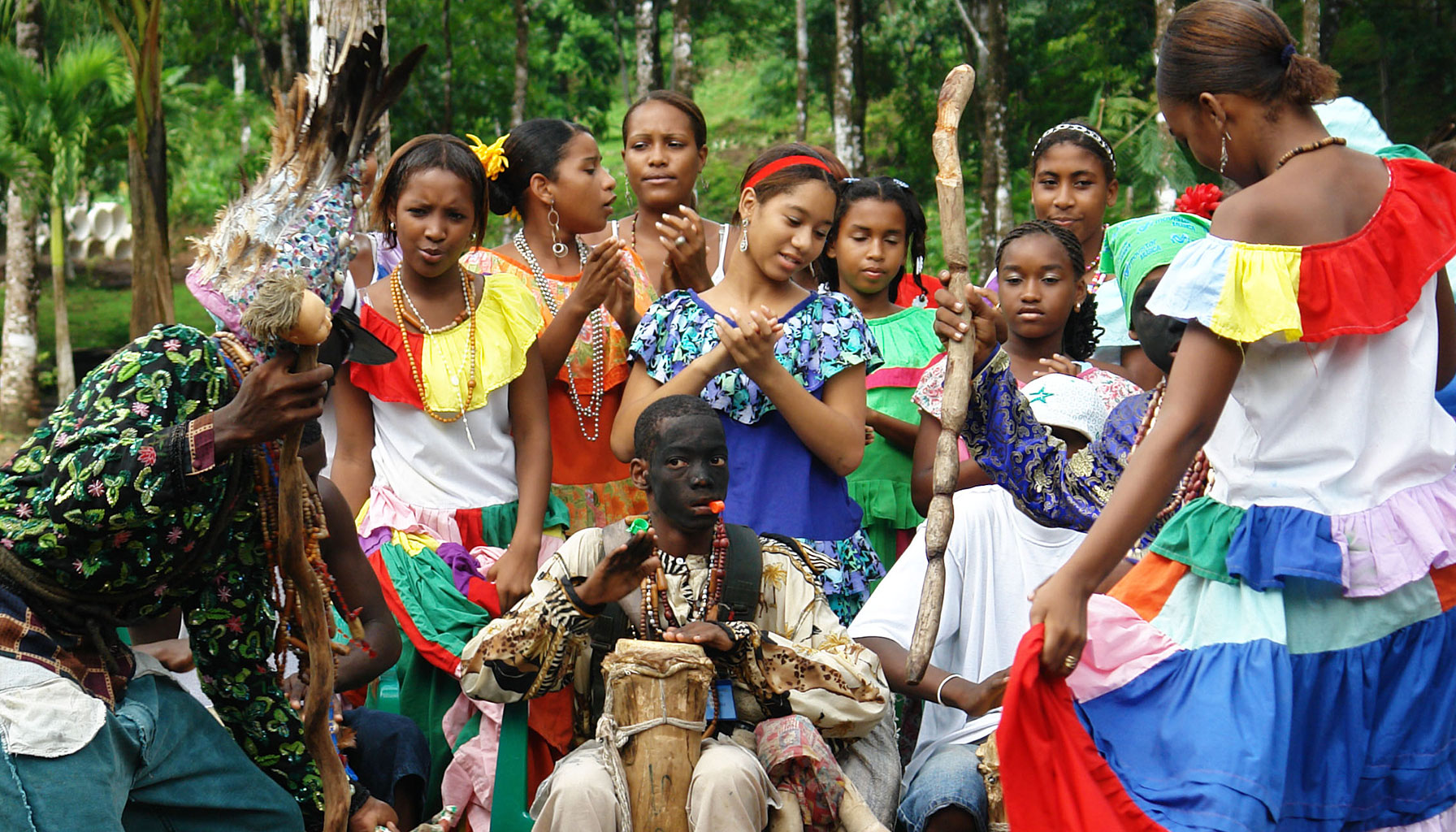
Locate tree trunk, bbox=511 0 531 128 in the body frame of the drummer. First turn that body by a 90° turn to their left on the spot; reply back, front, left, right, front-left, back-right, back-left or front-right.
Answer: left

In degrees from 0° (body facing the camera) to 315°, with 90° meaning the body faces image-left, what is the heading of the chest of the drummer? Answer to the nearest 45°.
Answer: approximately 0°

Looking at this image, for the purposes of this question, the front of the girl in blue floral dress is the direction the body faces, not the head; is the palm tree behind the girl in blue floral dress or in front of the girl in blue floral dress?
behind

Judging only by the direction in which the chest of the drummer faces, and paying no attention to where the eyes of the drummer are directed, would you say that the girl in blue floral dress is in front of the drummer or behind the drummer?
behind

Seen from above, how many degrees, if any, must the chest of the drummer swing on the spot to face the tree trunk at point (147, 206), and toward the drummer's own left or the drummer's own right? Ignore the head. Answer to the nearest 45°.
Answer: approximately 135° to the drummer's own right

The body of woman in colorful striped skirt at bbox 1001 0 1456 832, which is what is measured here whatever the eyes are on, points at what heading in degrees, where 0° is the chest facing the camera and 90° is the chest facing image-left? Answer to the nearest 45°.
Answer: approximately 135°

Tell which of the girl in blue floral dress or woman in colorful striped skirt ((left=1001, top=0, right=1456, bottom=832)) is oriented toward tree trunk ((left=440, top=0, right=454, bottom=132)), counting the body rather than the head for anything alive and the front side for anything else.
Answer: the woman in colorful striped skirt

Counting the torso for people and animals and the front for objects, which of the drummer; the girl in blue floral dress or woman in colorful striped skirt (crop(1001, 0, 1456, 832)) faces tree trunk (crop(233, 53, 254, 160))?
the woman in colorful striped skirt

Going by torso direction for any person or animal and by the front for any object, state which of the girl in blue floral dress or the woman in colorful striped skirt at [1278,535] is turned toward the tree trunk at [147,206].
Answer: the woman in colorful striped skirt

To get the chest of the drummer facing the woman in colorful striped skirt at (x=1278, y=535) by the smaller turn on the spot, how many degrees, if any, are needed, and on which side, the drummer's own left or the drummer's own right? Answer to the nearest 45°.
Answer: approximately 45° to the drummer's own left

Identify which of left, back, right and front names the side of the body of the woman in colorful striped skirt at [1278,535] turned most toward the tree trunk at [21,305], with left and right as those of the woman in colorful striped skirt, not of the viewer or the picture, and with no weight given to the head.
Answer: front

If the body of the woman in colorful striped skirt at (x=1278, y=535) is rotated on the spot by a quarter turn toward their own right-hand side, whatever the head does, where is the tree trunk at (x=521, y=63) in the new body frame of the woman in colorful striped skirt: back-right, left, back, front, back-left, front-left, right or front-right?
left

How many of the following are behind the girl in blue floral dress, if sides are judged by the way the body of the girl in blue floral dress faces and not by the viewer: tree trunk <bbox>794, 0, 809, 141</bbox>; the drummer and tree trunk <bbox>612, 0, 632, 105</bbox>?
2

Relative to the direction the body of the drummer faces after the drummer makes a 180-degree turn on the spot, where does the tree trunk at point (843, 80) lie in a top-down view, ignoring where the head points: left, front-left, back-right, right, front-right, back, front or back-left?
front

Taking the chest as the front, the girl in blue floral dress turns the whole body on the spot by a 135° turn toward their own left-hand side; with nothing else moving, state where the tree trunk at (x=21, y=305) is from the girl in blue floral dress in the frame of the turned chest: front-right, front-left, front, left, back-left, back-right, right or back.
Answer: left

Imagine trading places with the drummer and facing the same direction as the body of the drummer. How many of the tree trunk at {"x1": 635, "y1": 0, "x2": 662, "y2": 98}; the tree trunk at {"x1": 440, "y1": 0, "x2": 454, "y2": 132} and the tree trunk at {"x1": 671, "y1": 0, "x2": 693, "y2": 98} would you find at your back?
3
